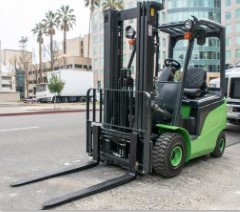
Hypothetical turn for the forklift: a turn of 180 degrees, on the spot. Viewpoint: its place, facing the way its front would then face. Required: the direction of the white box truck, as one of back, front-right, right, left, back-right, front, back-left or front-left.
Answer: front-left
